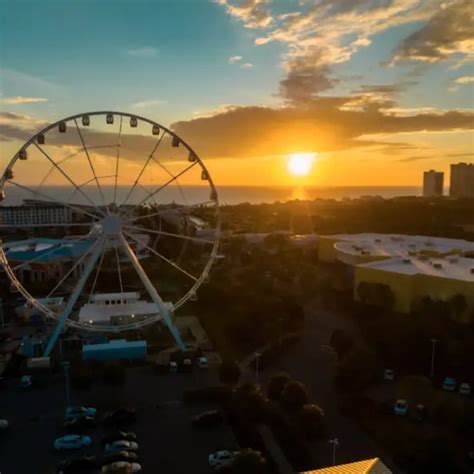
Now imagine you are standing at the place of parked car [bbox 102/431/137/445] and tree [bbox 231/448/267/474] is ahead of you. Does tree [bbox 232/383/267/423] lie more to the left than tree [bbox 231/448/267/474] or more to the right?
left

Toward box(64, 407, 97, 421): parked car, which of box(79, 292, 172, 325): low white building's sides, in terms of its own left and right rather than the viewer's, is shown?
front

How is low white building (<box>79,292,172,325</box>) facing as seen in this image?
toward the camera

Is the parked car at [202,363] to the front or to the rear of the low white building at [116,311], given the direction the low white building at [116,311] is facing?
to the front

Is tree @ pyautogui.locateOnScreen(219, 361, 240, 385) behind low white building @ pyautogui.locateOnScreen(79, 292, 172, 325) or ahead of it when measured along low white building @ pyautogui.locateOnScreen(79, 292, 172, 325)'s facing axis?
ahead
